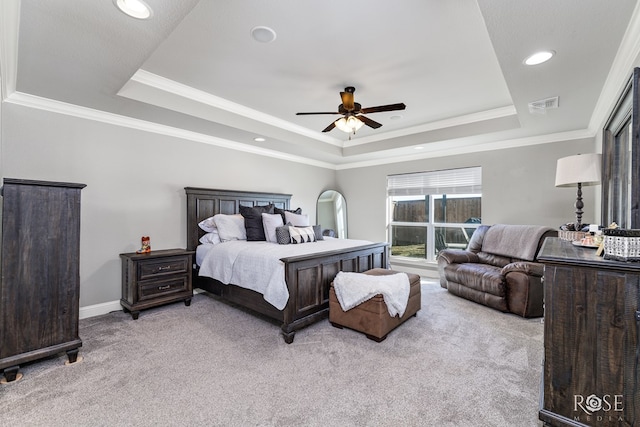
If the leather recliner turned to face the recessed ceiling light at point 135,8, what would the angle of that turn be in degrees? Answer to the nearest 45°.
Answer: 0° — it already faces it

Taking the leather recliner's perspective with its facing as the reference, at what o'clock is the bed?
The bed is roughly at 12 o'clock from the leather recliner.

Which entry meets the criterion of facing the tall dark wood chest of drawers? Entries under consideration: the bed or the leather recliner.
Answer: the leather recliner

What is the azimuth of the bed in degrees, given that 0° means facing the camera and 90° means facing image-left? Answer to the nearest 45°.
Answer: approximately 315°

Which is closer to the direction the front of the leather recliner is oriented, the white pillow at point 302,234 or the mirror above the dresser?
the white pillow

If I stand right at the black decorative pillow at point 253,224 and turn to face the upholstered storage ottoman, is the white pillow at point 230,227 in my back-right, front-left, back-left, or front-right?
back-right
